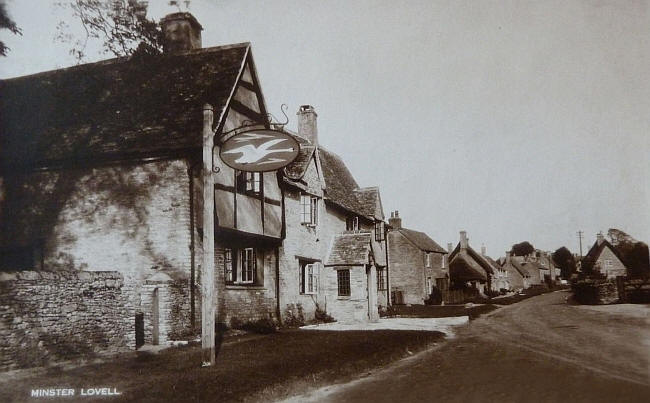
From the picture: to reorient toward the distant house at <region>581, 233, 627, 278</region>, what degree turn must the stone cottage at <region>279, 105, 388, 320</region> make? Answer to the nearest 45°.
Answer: approximately 90° to its left

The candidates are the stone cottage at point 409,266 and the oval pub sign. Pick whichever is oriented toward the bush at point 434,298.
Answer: the stone cottage

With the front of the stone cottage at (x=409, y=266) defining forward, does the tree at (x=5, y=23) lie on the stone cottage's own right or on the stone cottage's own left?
on the stone cottage's own right

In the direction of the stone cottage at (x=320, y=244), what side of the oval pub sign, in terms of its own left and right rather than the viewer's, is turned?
back

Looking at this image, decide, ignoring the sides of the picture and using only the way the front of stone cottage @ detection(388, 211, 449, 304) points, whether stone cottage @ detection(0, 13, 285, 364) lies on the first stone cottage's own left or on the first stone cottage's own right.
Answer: on the first stone cottage's own right

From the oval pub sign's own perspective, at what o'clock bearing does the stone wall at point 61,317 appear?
The stone wall is roughly at 4 o'clock from the oval pub sign.

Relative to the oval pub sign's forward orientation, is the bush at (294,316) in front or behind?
behind

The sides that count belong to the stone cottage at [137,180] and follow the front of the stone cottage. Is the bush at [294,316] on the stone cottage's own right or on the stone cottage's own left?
on the stone cottage's own left

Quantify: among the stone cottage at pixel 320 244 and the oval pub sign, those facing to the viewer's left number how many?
0

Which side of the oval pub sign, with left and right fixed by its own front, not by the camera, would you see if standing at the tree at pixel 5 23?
right

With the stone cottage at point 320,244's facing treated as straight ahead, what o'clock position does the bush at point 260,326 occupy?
The bush is roughly at 2 o'clock from the stone cottage.

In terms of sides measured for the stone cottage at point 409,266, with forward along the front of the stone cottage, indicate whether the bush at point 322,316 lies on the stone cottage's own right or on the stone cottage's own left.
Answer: on the stone cottage's own right

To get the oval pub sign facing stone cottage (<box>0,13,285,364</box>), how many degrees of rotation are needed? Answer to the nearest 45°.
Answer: approximately 135° to its right

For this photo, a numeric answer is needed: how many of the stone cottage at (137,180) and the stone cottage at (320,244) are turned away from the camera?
0

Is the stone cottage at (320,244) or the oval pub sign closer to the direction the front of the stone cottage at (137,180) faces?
the oval pub sign
